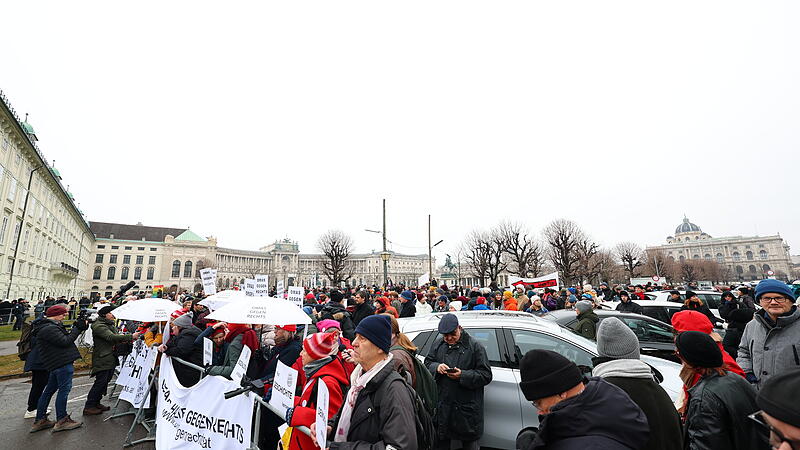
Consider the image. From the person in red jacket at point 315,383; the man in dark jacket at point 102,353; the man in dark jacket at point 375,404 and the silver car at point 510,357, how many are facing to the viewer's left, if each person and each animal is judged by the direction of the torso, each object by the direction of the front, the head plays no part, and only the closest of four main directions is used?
2

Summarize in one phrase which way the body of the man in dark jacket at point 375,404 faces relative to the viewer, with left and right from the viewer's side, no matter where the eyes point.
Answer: facing to the left of the viewer

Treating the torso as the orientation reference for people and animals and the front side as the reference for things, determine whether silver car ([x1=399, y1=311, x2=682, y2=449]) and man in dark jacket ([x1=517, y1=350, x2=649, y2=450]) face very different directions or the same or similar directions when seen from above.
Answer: very different directions

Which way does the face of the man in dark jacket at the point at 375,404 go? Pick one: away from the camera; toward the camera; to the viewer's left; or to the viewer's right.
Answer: to the viewer's left

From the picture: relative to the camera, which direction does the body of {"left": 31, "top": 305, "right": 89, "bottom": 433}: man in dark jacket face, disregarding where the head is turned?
to the viewer's right

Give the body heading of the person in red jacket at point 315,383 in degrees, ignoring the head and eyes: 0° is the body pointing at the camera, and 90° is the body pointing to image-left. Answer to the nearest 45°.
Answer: approximately 90°

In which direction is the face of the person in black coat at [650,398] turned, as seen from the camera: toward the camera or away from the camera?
away from the camera

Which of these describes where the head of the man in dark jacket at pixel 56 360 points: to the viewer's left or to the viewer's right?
to the viewer's right
